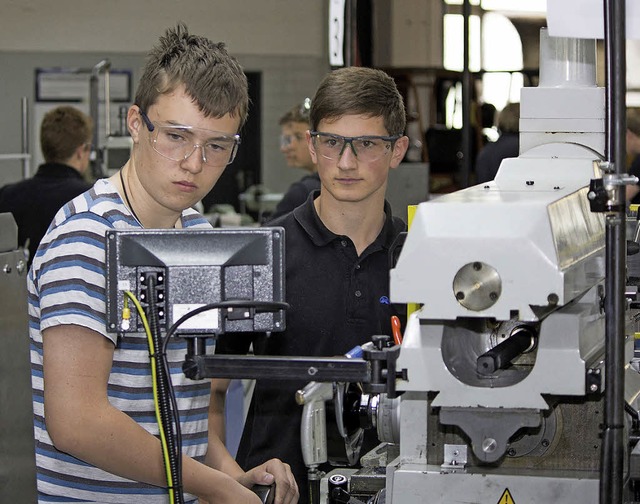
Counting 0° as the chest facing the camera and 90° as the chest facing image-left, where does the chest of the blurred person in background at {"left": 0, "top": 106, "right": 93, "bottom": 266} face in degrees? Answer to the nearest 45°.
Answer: approximately 225°

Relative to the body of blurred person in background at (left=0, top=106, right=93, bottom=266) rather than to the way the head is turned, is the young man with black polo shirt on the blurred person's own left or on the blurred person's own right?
on the blurred person's own right

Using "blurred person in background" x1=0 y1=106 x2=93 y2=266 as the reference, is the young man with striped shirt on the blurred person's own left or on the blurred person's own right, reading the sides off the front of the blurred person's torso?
on the blurred person's own right

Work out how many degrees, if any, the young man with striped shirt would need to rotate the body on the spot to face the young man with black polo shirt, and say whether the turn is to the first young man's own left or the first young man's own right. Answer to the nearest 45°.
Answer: approximately 90° to the first young man's own left

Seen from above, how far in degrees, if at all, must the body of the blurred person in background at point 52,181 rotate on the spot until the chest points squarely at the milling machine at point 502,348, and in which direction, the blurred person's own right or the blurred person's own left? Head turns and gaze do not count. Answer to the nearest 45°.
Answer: approximately 135° to the blurred person's own right

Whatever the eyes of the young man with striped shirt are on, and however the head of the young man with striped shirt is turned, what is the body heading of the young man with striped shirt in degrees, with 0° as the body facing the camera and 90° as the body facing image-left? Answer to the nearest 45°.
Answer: approximately 315°

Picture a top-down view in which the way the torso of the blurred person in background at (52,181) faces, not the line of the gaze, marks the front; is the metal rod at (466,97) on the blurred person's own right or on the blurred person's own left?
on the blurred person's own right

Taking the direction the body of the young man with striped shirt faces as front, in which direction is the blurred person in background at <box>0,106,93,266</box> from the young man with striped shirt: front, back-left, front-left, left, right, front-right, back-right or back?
back-left
